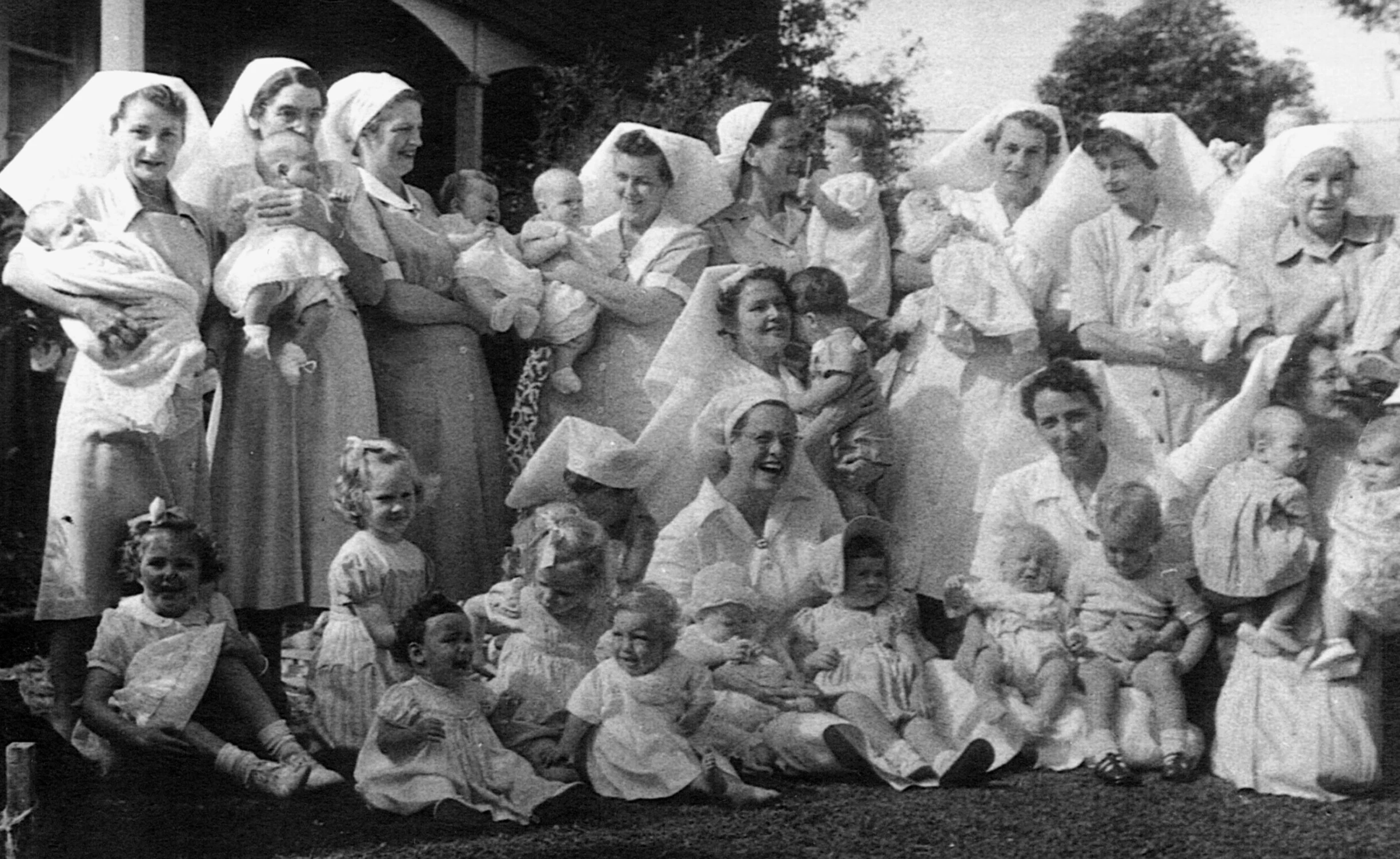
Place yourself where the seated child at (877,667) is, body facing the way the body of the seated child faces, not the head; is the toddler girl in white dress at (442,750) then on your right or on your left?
on your right

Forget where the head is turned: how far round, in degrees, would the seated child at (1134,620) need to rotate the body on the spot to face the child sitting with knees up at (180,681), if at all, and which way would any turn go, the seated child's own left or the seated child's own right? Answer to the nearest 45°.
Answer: approximately 90° to the seated child's own right

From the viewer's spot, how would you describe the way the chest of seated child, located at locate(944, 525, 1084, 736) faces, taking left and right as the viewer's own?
facing the viewer

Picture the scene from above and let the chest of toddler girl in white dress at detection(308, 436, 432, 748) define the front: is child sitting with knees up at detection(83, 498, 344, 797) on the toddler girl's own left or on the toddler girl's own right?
on the toddler girl's own right

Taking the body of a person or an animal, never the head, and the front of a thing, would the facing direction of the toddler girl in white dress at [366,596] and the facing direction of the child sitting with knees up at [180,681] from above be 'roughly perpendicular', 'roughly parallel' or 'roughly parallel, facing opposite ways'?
roughly parallel

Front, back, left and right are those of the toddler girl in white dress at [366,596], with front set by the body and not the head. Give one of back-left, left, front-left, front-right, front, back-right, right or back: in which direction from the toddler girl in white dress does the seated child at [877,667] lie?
front-left

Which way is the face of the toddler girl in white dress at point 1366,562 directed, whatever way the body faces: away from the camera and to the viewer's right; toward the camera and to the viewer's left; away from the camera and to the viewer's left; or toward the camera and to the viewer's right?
toward the camera and to the viewer's left

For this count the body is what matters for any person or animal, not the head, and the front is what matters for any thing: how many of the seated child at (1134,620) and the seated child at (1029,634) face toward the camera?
2
